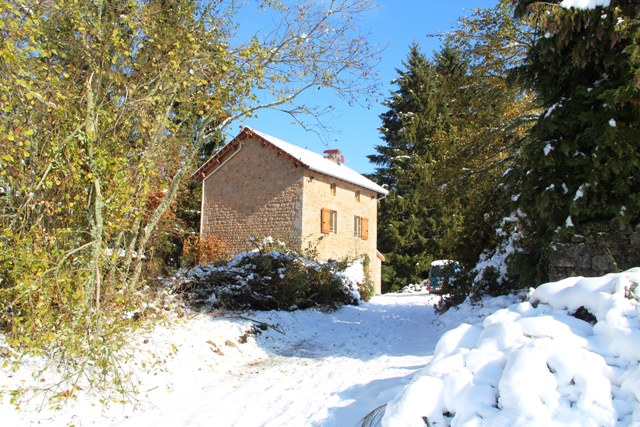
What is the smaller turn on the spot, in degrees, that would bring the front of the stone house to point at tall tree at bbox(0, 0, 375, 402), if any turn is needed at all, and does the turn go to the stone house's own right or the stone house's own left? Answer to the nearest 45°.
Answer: approximately 45° to the stone house's own right

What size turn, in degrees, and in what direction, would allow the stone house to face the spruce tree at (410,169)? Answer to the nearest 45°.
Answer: approximately 90° to its left

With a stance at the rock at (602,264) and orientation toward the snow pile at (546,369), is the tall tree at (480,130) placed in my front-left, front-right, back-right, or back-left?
back-right

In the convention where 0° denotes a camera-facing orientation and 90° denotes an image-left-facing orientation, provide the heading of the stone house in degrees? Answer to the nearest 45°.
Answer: approximately 315°

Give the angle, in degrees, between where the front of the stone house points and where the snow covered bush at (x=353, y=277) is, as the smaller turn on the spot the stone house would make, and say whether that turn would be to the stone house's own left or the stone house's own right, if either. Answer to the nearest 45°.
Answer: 0° — it already faces it

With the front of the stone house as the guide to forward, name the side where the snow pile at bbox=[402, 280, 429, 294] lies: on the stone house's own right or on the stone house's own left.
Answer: on the stone house's own left
